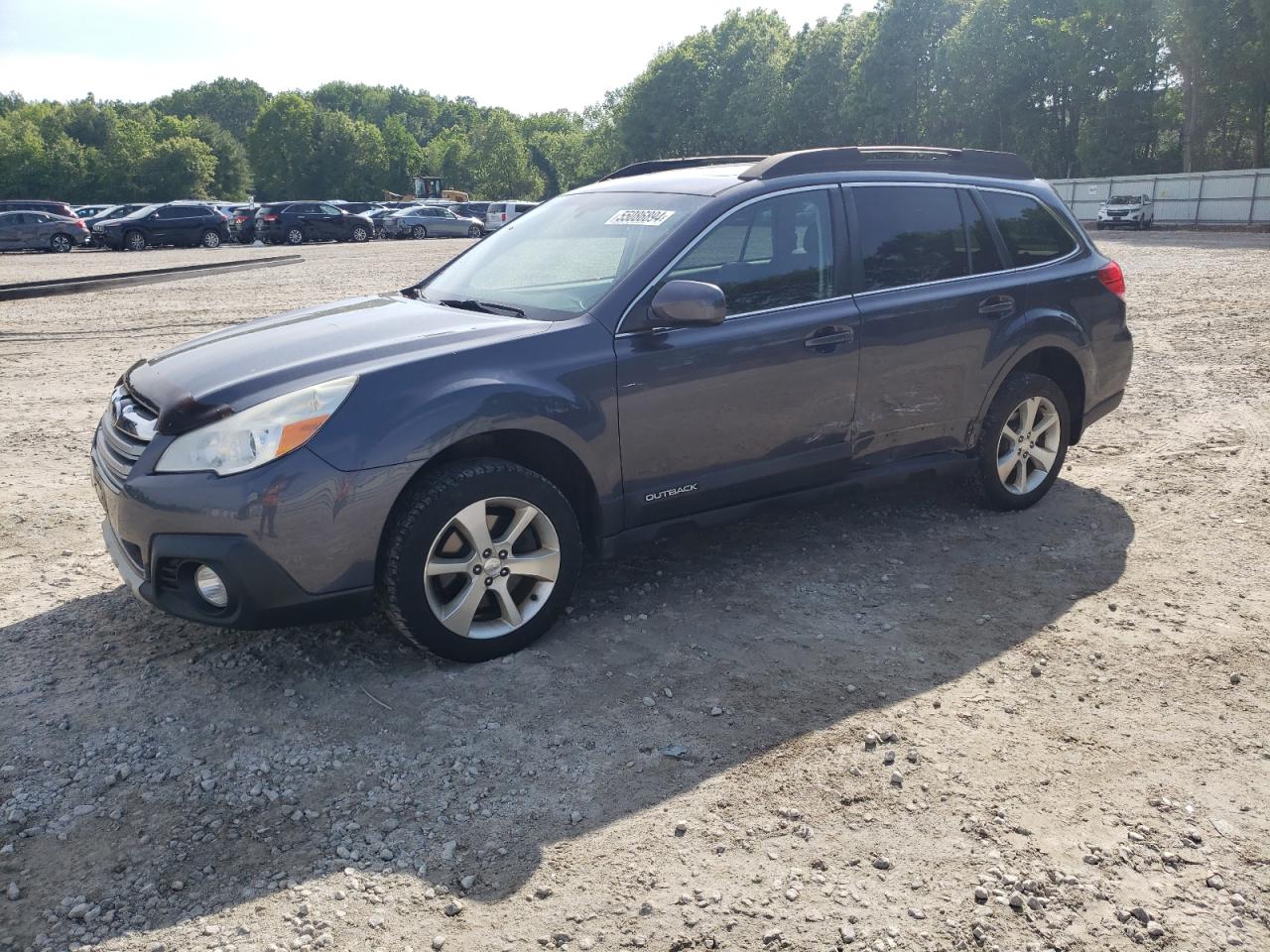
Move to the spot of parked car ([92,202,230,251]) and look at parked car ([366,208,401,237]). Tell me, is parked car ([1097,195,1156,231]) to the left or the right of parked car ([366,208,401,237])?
right

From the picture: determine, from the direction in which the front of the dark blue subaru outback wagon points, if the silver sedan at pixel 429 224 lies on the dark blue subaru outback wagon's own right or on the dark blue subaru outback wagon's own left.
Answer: on the dark blue subaru outback wagon's own right
